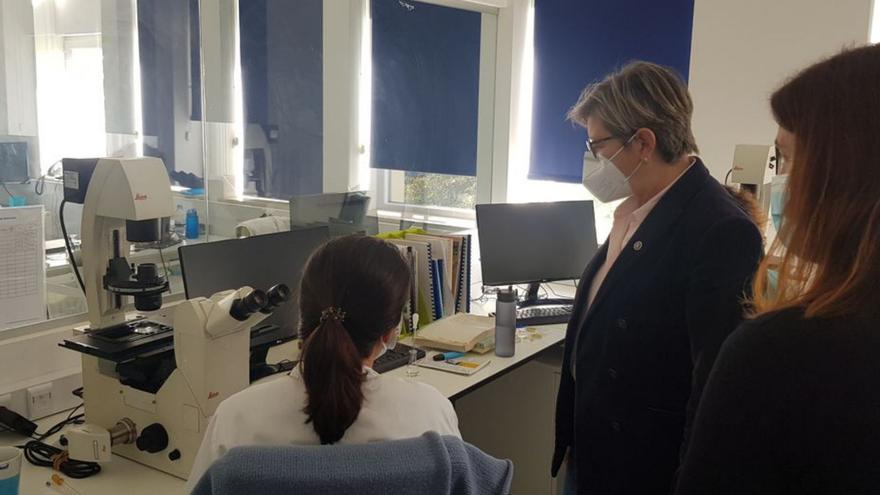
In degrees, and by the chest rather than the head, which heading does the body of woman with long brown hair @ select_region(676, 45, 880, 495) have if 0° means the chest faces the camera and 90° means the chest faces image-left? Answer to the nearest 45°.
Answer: approximately 135°

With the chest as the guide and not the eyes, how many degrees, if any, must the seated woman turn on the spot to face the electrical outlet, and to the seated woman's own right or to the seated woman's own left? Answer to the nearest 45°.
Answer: approximately 45° to the seated woman's own left

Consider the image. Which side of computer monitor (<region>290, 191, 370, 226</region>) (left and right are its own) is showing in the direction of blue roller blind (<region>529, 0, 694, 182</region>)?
left

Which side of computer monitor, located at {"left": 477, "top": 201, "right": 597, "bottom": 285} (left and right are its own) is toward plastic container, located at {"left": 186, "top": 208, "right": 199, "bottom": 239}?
right

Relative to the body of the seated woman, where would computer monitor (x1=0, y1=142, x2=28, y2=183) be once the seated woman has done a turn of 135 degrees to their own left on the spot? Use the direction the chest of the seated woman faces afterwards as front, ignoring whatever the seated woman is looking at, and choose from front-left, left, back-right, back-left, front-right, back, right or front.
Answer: right

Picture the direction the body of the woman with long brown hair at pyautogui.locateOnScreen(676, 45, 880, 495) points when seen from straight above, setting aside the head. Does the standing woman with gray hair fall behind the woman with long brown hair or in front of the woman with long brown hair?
in front

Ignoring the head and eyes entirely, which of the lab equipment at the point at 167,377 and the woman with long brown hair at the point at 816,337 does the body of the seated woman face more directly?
the lab equipment

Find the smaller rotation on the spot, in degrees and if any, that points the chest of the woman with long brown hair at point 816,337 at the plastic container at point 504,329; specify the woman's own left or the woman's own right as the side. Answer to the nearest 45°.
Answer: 0° — they already face it

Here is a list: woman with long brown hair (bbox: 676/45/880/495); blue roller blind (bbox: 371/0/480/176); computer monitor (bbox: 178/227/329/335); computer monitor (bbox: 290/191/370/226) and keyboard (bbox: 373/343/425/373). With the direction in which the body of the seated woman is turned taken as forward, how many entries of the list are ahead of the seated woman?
4

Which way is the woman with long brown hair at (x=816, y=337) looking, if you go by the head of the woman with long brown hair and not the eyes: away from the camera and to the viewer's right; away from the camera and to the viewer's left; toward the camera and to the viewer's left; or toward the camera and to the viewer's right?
away from the camera and to the viewer's left

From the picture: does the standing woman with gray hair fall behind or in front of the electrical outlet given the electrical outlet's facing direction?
in front

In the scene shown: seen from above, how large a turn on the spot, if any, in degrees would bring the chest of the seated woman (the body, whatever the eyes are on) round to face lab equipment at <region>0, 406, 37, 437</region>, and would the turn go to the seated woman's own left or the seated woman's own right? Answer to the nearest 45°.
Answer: approximately 45° to the seated woman's own left

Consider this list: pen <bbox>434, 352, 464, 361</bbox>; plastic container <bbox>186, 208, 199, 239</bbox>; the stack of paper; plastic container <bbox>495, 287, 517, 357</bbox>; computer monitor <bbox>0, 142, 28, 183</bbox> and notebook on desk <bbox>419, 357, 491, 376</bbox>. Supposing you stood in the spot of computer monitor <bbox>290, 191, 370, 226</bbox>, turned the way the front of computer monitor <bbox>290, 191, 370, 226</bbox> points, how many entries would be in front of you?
4

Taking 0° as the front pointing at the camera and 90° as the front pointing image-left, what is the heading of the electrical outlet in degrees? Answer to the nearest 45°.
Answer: approximately 315°

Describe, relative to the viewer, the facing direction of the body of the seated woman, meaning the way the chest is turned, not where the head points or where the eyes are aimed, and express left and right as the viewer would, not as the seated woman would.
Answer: facing away from the viewer

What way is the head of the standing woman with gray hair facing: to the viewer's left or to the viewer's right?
to the viewer's left
